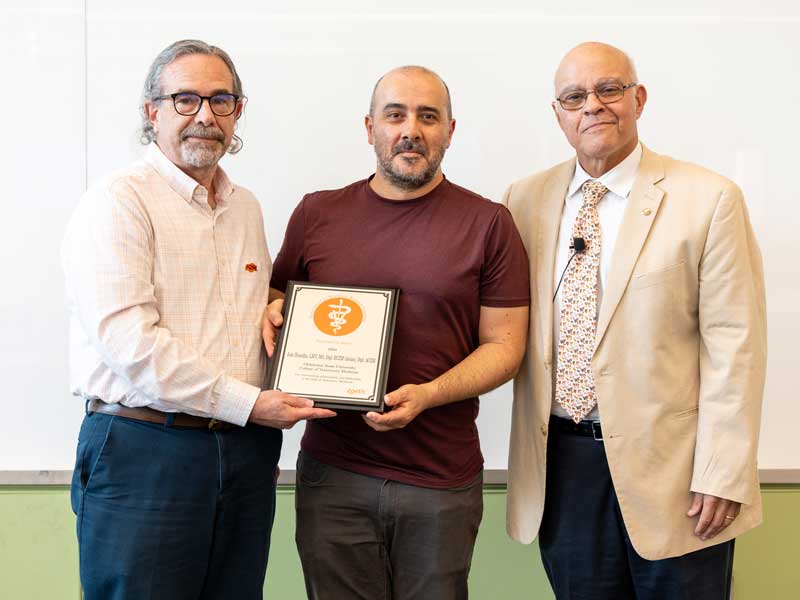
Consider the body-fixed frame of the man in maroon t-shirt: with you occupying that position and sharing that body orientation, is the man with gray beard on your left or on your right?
on your right

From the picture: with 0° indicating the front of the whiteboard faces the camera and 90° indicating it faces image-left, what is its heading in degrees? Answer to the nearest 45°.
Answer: approximately 0°

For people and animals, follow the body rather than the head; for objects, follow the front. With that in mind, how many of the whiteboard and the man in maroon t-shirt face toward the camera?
2

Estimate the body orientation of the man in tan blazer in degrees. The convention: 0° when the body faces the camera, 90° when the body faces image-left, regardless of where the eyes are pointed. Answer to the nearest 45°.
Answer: approximately 45°

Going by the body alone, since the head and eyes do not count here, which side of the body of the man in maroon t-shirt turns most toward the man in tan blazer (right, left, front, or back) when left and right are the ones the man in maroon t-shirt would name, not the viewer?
left

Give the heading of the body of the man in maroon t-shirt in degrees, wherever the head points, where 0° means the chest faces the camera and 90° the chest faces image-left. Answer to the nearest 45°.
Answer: approximately 0°
